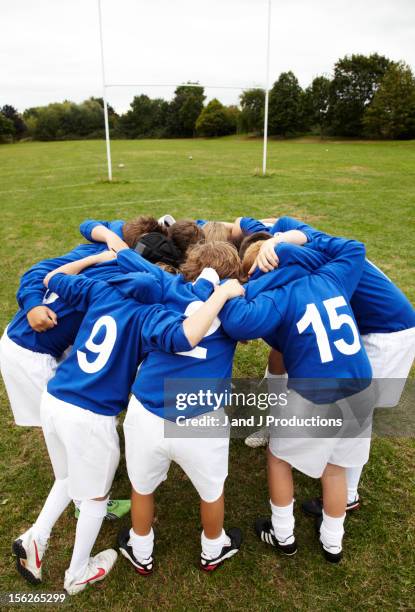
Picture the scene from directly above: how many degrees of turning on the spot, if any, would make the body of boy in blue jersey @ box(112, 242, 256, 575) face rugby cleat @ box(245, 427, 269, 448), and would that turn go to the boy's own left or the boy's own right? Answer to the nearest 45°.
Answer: approximately 45° to the boy's own right

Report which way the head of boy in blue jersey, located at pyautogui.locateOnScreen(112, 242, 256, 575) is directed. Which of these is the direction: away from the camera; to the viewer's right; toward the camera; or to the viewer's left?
away from the camera

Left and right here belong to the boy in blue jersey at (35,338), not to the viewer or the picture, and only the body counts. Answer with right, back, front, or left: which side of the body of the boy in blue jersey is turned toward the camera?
right

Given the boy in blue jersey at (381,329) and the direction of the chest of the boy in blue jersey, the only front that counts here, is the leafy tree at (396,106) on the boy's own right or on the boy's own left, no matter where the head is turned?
on the boy's own right

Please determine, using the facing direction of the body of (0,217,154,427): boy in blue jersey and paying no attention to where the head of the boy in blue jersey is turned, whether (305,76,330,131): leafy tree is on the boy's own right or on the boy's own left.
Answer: on the boy's own left

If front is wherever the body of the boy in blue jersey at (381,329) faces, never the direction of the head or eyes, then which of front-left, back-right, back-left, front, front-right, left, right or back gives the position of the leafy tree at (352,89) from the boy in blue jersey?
right

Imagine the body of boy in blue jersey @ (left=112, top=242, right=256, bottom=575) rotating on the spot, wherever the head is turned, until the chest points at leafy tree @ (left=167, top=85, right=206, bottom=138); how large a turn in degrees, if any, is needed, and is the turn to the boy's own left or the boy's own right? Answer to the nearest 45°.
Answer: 0° — they already face it

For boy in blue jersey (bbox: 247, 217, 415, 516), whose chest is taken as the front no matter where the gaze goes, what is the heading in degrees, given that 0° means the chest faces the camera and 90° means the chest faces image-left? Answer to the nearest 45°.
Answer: approximately 90°

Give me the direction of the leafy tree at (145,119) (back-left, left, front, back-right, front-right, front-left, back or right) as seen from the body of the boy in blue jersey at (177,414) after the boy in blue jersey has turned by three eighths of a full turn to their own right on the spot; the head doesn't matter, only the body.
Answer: back-left

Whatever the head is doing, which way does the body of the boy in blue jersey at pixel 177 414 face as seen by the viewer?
away from the camera

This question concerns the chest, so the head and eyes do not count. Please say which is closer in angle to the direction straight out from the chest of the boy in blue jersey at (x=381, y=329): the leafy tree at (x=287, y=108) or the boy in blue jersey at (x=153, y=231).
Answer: the boy in blue jersey

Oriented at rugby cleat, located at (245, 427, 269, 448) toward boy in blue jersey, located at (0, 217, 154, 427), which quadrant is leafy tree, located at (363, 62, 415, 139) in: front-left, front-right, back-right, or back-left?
back-right

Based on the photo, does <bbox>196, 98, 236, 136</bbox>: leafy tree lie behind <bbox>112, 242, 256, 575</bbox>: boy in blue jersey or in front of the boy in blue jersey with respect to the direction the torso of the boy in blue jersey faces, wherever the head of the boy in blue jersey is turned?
in front
